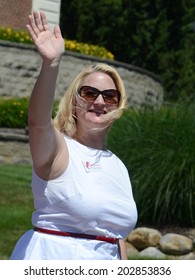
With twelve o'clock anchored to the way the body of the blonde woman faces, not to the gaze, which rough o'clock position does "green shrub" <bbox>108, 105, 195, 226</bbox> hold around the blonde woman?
The green shrub is roughly at 8 o'clock from the blonde woman.

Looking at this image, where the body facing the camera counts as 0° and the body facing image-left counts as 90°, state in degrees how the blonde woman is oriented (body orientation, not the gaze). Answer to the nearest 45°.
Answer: approximately 315°

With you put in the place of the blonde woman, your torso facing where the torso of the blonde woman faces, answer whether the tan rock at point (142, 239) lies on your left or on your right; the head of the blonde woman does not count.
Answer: on your left
